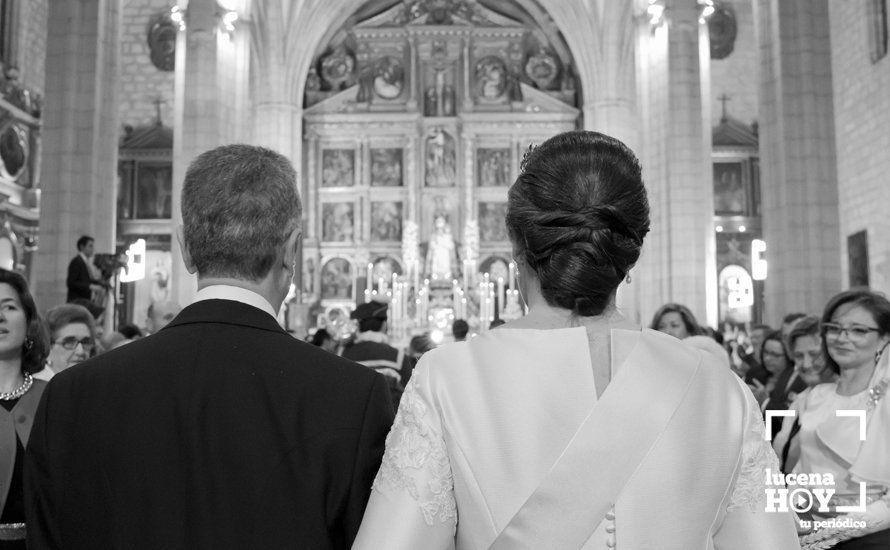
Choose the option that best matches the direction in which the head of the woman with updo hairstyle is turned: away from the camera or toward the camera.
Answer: away from the camera

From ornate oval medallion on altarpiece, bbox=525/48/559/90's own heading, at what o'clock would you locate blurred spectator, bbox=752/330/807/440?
The blurred spectator is roughly at 12 o'clock from the ornate oval medallion on altarpiece.

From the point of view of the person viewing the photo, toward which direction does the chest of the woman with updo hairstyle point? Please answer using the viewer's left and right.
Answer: facing away from the viewer

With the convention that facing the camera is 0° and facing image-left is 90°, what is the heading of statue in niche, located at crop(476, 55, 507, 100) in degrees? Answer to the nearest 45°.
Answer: approximately 0°

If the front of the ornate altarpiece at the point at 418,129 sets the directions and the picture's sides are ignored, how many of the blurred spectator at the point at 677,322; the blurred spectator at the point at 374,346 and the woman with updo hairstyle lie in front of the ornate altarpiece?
3

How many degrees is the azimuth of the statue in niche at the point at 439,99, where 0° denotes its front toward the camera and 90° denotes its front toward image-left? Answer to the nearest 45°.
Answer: approximately 0°

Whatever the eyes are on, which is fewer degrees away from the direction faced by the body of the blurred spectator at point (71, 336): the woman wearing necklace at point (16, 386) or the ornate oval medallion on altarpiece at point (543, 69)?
the woman wearing necklace

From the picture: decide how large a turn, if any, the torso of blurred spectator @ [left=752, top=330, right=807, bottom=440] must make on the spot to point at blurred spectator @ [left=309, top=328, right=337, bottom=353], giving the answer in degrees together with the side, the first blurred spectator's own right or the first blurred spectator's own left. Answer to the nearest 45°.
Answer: approximately 45° to the first blurred spectator's own right
